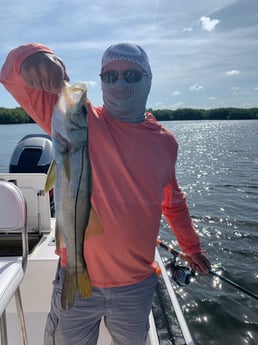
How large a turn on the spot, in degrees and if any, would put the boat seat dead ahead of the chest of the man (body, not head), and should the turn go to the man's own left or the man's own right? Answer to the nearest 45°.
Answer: approximately 135° to the man's own right

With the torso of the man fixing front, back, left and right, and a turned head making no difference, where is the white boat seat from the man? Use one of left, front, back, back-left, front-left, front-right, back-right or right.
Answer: right

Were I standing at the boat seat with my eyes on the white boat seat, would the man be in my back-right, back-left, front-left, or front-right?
front-left

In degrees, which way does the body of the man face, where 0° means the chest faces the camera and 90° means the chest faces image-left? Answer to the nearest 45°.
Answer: approximately 0°
